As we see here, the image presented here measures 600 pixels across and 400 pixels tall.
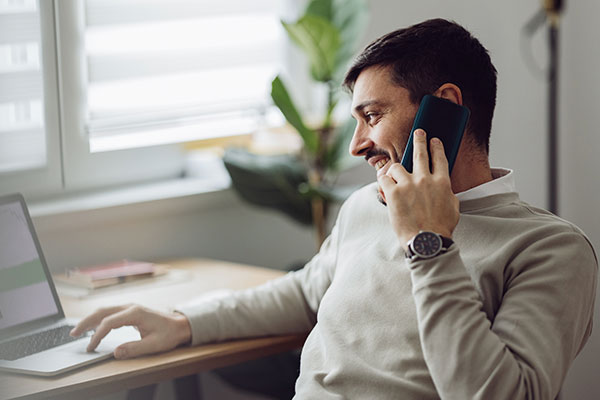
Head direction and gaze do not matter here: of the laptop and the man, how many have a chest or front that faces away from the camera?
0

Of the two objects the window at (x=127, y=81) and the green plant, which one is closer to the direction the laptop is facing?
the green plant

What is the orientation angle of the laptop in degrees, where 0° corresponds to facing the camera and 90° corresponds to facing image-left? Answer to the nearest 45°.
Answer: approximately 315°

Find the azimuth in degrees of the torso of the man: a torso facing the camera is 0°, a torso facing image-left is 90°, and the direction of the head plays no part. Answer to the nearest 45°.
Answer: approximately 45°

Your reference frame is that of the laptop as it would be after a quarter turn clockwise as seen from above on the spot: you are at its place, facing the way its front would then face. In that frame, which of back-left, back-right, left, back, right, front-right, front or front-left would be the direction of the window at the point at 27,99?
back-right

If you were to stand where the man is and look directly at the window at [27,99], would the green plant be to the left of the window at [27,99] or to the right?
right

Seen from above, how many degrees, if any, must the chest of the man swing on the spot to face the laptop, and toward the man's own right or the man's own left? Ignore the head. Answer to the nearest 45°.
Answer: approximately 45° to the man's own right

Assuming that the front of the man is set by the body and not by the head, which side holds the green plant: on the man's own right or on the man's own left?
on the man's own right

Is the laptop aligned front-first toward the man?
yes

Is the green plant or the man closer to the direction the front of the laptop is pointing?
the man

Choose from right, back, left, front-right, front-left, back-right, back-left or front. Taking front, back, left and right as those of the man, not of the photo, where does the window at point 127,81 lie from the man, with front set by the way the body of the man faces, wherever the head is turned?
right
